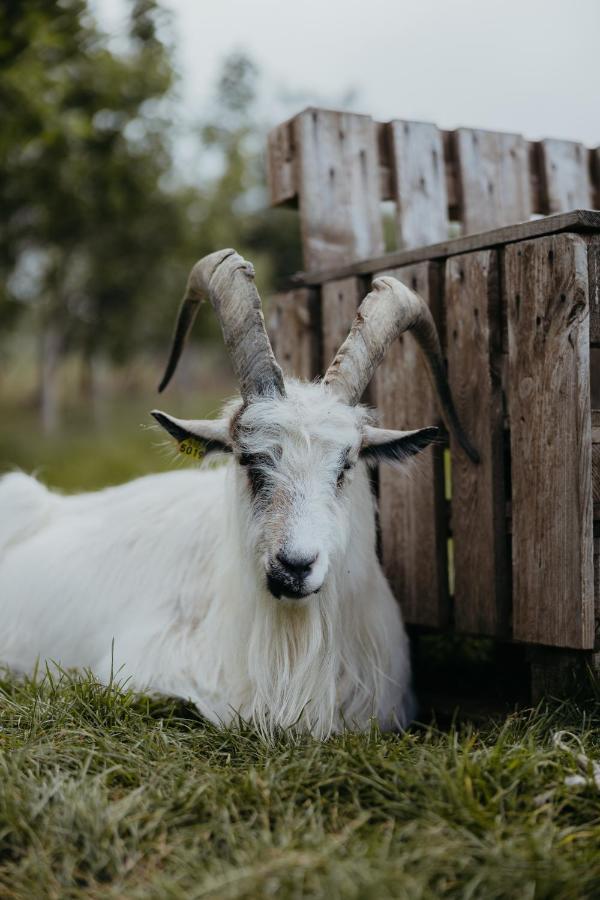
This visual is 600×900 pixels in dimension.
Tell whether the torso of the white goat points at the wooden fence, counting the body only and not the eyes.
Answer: no

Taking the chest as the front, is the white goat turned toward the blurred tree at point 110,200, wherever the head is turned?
no

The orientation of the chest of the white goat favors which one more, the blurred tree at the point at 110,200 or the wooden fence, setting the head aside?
the wooden fence

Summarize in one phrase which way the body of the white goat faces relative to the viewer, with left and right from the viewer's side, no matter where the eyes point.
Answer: facing the viewer and to the right of the viewer
